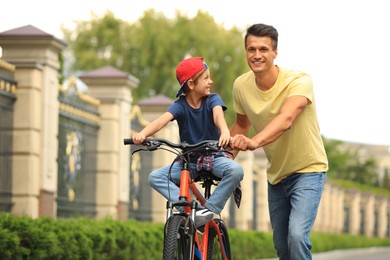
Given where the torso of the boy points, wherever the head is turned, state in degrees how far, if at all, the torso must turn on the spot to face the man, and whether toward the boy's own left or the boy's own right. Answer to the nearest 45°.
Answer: approximately 90° to the boy's own left

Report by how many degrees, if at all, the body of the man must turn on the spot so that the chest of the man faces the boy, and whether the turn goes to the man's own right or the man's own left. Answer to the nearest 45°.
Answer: approximately 45° to the man's own right

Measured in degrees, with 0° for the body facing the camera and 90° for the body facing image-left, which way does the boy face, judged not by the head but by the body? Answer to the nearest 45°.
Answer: approximately 0°

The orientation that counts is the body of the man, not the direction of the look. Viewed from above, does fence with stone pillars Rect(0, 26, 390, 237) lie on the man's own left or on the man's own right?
on the man's own right

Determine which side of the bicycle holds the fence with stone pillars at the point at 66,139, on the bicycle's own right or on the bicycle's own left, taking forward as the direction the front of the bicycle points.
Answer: on the bicycle's own right
